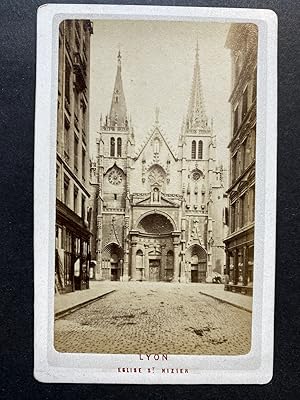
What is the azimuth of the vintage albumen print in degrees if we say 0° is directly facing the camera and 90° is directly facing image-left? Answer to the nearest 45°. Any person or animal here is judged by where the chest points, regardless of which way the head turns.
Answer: approximately 0°
